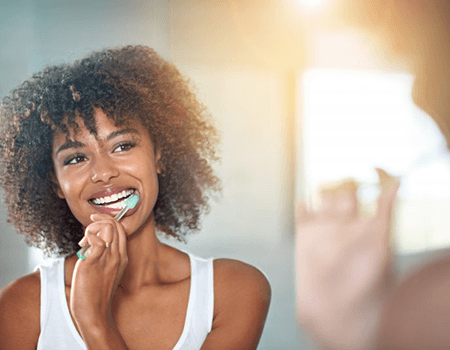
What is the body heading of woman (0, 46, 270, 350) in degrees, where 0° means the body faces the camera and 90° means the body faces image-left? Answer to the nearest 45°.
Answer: approximately 0°
